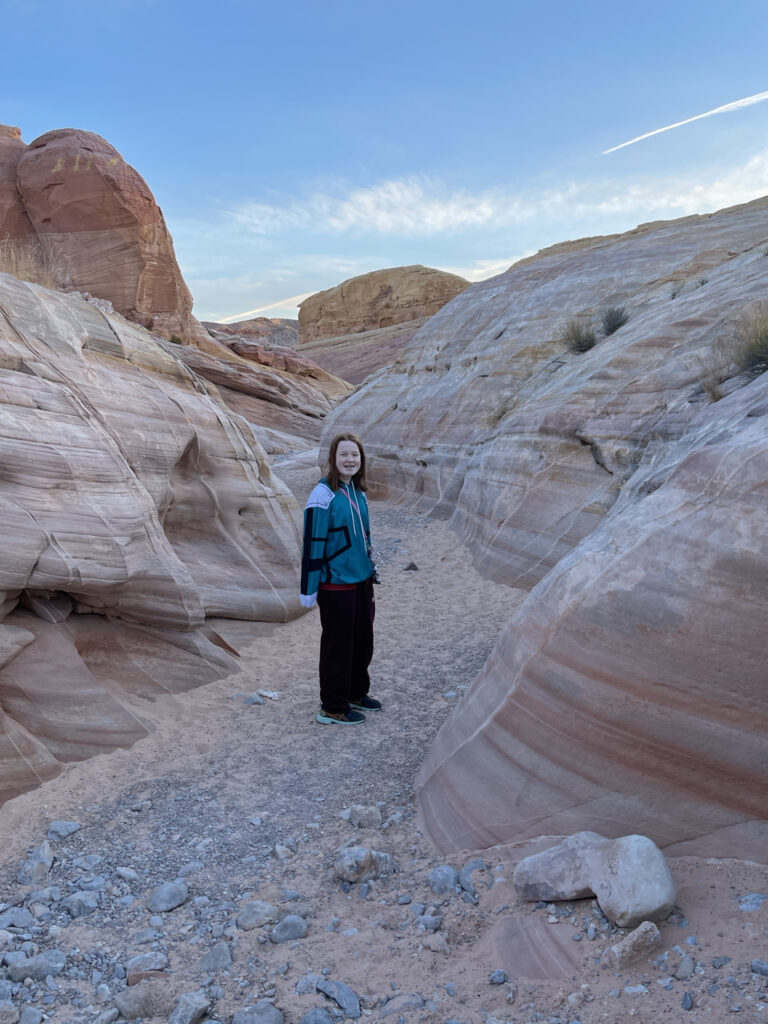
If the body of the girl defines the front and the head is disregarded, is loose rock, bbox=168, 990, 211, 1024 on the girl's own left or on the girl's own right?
on the girl's own right

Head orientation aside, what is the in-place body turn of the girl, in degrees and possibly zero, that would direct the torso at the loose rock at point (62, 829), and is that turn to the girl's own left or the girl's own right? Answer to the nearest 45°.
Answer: approximately 90° to the girl's own right

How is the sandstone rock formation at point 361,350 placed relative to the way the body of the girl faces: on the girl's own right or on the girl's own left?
on the girl's own left

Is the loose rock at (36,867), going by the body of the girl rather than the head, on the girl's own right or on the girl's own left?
on the girl's own right

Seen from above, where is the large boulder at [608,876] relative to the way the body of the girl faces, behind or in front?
in front

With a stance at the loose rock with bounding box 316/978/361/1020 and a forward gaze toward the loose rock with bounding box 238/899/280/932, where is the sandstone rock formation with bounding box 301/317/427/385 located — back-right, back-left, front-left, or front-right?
front-right

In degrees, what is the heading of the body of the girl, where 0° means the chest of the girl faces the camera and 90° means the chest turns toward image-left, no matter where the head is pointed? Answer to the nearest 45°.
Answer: approximately 315°

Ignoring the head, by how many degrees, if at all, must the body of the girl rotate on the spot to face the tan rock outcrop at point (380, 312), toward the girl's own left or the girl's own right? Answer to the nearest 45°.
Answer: approximately 135° to the girl's own left

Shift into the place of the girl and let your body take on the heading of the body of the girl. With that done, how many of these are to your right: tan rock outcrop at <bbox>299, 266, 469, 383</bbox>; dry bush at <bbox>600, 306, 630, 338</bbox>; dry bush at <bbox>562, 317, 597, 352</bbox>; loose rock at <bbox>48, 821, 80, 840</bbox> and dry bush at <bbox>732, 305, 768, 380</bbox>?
1
